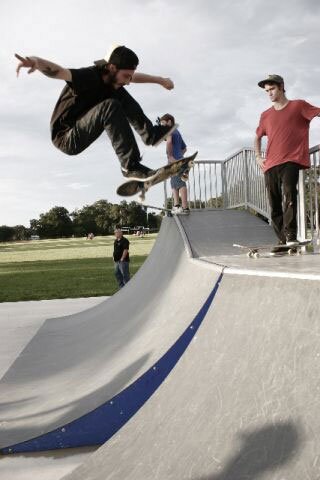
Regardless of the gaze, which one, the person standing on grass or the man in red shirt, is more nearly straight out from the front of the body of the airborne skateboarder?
the man in red shirt

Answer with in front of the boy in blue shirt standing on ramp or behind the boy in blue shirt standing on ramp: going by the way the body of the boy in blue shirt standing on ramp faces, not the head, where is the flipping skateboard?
in front

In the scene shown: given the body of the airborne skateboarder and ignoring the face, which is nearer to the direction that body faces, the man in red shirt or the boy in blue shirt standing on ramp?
the man in red shirt

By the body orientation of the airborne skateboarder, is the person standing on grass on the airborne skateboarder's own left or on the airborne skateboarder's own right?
on the airborne skateboarder's own left

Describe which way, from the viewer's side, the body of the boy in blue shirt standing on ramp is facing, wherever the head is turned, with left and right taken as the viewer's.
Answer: facing the viewer and to the left of the viewer

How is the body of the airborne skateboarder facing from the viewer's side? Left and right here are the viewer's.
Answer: facing to the right of the viewer

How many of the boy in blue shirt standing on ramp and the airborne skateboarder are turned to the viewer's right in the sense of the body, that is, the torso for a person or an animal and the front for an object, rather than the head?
1
